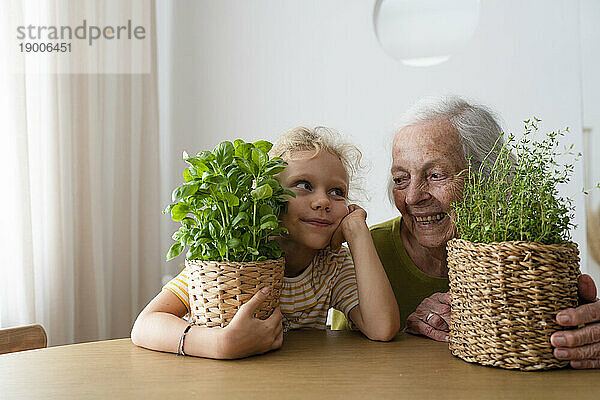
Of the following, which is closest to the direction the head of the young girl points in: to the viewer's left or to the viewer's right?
to the viewer's right

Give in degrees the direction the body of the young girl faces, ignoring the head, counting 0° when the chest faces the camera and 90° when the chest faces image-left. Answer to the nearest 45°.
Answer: approximately 0°
